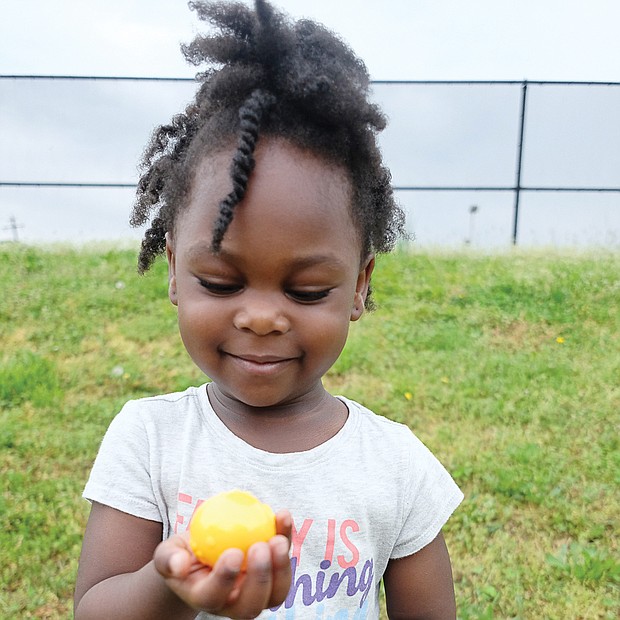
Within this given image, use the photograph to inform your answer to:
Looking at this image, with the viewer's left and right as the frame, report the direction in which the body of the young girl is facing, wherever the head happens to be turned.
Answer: facing the viewer

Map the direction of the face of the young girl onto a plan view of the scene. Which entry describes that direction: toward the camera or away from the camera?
toward the camera
